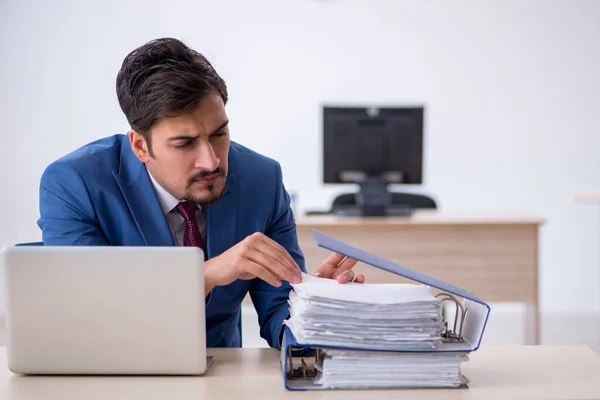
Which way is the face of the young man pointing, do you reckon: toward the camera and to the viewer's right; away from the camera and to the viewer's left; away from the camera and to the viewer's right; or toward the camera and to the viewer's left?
toward the camera and to the viewer's right

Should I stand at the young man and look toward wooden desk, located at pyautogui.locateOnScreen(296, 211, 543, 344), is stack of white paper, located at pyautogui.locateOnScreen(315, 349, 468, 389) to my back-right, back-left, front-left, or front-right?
back-right

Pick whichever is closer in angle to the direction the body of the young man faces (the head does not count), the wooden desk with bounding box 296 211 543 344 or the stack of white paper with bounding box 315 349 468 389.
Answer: the stack of white paper

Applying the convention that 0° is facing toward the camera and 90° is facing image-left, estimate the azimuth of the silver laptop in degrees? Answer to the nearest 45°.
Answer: approximately 180°

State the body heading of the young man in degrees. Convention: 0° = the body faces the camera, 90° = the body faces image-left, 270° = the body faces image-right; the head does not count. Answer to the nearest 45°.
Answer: approximately 315°

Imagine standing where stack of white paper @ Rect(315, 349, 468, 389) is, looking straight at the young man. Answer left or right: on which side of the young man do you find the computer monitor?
right

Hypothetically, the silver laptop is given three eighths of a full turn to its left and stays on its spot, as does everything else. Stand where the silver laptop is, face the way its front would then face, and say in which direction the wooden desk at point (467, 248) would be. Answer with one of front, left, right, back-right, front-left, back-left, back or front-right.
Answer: back
